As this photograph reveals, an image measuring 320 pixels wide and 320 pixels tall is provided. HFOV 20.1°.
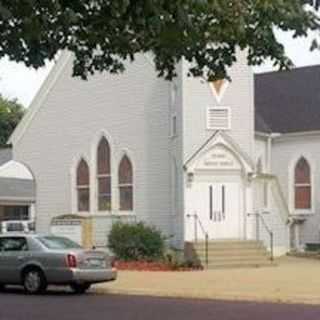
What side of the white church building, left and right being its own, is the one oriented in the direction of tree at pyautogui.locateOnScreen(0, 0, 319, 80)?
front

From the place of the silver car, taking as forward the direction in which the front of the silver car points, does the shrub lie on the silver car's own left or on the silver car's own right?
on the silver car's own right

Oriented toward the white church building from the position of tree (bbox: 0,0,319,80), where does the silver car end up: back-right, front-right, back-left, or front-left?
front-left

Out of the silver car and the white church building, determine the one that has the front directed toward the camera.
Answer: the white church building

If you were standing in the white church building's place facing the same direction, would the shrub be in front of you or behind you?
in front

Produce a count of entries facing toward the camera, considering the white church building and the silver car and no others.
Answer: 1

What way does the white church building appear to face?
toward the camera

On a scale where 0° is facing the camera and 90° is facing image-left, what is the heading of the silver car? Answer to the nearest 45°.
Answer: approximately 135°

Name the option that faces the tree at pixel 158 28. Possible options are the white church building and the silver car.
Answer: the white church building
